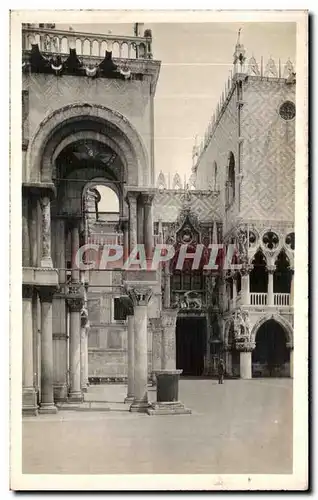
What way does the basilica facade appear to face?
toward the camera
